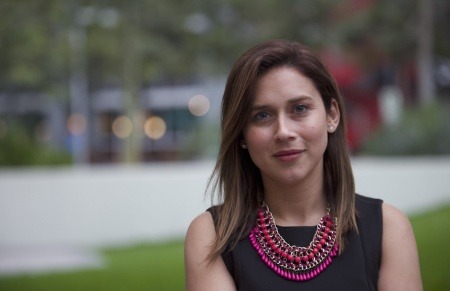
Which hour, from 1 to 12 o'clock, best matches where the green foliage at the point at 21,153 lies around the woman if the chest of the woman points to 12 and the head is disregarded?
The green foliage is roughly at 5 o'clock from the woman.

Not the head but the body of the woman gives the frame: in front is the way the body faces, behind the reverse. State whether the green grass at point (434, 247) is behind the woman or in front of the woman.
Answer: behind

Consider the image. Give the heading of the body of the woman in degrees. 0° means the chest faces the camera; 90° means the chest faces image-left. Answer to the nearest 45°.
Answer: approximately 0°

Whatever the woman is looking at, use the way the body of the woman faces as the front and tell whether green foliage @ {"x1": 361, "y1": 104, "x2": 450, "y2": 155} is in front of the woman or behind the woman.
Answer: behind
